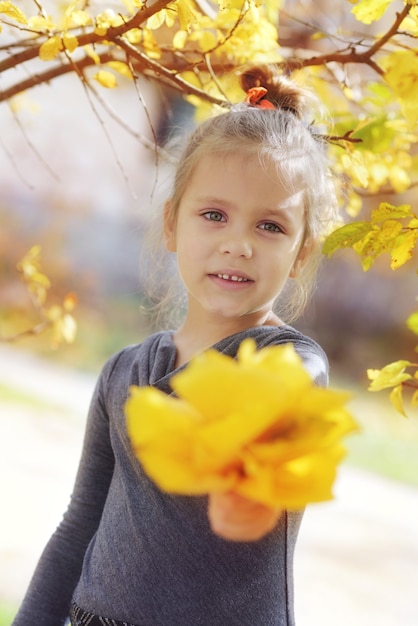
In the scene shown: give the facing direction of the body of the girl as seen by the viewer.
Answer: toward the camera

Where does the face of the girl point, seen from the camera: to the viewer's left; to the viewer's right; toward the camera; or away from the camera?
toward the camera
